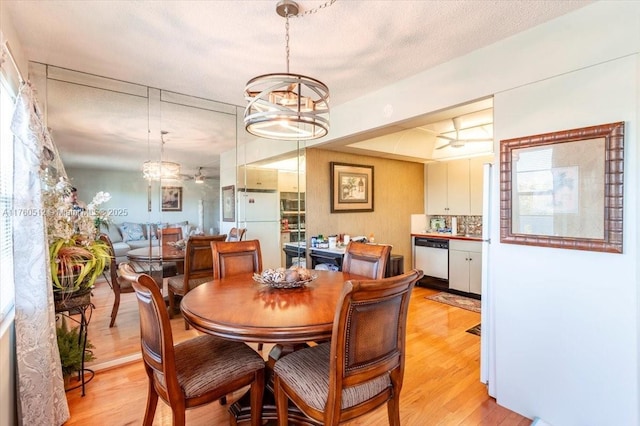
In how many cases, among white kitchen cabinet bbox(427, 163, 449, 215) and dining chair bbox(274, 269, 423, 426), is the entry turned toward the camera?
1

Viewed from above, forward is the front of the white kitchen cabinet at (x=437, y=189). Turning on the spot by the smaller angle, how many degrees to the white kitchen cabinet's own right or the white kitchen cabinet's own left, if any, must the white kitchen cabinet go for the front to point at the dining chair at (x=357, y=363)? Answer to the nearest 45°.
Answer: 0° — it already faces it

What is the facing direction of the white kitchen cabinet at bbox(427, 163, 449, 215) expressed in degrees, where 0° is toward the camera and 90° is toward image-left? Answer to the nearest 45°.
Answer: approximately 0°

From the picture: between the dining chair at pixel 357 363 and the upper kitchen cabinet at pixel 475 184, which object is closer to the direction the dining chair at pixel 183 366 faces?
the upper kitchen cabinet

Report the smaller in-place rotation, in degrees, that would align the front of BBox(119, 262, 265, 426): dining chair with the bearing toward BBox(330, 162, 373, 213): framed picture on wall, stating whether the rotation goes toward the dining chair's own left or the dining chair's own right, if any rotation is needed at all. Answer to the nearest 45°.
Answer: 0° — it already faces it

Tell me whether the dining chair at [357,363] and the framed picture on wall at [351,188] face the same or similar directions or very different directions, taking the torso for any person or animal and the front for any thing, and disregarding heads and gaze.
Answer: very different directions

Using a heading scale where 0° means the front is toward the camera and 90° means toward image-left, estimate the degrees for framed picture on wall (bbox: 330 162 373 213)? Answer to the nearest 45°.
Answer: approximately 315°

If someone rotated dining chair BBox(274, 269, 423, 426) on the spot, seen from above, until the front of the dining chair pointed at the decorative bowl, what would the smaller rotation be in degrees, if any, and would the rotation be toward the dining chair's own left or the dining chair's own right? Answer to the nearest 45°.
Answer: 0° — it already faces it

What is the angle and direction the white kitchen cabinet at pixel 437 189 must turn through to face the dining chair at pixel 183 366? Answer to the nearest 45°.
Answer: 0° — it already faces it

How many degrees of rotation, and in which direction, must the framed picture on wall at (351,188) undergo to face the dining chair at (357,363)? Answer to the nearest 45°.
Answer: approximately 45° to its right

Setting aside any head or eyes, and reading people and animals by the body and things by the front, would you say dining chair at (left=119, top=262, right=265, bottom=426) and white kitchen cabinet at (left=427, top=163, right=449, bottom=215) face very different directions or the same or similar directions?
very different directions
